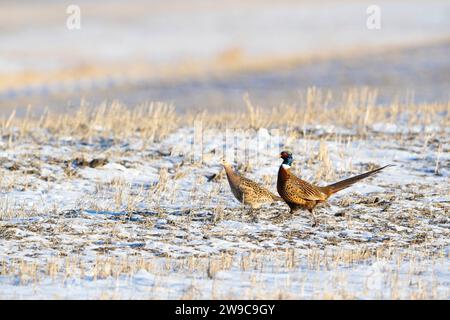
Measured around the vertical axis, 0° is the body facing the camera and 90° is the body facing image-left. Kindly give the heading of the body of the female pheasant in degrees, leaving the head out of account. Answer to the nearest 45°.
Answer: approximately 90°

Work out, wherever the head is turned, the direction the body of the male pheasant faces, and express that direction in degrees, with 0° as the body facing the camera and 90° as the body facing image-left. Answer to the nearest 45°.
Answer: approximately 90°

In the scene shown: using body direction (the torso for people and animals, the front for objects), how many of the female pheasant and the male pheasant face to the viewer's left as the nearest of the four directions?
2

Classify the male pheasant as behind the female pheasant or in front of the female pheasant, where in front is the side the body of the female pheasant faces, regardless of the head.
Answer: behind

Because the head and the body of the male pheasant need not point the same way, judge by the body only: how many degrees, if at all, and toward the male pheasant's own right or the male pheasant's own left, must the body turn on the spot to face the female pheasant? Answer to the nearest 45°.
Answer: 0° — it already faces it
